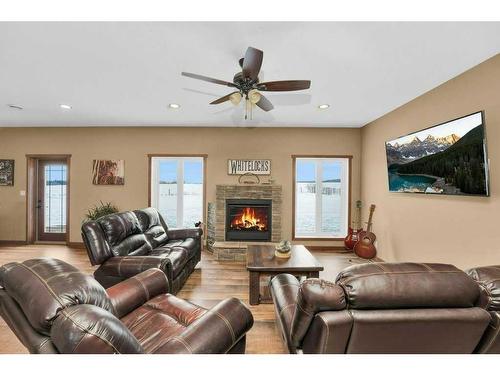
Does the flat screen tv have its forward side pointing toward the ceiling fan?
yes

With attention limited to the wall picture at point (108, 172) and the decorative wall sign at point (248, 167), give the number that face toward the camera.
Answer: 2

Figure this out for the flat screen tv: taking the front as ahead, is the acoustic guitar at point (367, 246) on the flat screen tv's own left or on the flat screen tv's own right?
on the flat screen tv's own right

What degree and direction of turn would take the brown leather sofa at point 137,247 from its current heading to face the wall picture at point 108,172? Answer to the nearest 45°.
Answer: approximately 135° to its left

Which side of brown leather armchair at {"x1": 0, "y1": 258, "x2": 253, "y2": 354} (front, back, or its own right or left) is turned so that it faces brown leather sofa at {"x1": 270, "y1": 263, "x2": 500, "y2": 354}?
right

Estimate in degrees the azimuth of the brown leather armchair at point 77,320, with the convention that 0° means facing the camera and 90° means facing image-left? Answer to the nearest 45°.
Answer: approximately 225°

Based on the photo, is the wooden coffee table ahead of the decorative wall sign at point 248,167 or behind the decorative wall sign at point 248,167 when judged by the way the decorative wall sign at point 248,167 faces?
ahead

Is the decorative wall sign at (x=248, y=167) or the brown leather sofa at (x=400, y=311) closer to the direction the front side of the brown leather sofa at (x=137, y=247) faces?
the brown leather sofa

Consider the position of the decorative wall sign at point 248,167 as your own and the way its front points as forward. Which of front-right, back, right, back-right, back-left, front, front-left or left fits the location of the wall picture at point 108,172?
right

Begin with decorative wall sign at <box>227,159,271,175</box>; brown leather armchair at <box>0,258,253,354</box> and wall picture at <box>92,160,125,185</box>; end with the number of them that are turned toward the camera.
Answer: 2

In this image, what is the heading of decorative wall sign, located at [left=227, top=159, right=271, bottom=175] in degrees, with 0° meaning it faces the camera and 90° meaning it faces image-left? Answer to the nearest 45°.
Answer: approximately 0°

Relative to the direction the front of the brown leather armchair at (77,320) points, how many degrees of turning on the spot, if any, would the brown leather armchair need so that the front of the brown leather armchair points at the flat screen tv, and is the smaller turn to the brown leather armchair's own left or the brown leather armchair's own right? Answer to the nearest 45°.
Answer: approximately 45° to the brown leather armchair's own right

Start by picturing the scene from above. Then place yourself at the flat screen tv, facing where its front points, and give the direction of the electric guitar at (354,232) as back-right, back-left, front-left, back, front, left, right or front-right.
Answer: right
